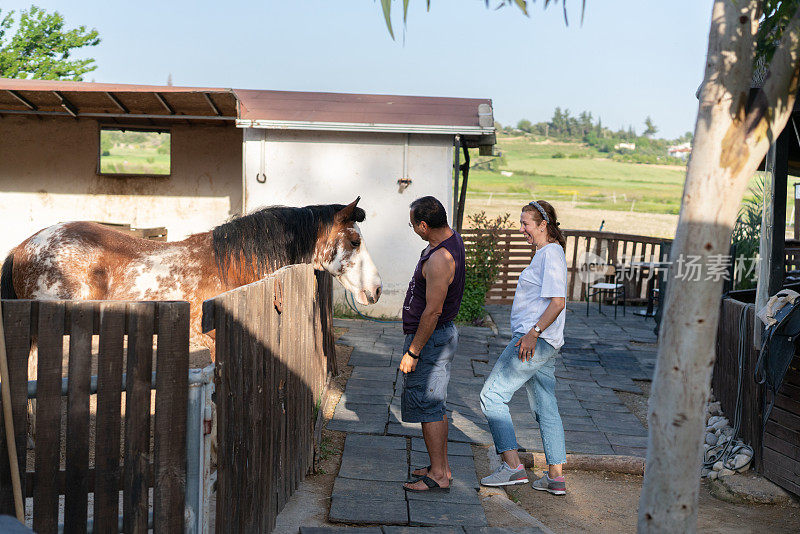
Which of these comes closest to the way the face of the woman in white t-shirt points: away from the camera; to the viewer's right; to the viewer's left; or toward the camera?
to the viewer's left

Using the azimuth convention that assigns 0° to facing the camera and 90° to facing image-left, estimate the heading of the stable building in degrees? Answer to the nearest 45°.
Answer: approximately 0°

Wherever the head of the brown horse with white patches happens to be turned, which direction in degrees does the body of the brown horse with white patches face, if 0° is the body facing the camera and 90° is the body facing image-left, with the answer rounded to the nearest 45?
approximately 270°

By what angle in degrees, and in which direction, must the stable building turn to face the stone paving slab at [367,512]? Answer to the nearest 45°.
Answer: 0° — it already faces it

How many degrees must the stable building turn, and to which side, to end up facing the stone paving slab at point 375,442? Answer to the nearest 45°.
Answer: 0° — it already faces it

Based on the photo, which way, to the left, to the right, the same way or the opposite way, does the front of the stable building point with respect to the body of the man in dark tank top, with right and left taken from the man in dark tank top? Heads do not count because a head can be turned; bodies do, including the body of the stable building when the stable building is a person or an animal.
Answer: to the left

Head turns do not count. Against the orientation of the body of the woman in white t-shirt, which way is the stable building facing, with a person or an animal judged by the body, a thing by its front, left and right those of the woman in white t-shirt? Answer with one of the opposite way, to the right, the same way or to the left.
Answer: to the left

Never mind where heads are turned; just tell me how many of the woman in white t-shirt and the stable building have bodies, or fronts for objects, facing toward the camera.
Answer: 1

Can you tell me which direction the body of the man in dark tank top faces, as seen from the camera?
to the viewer's left
